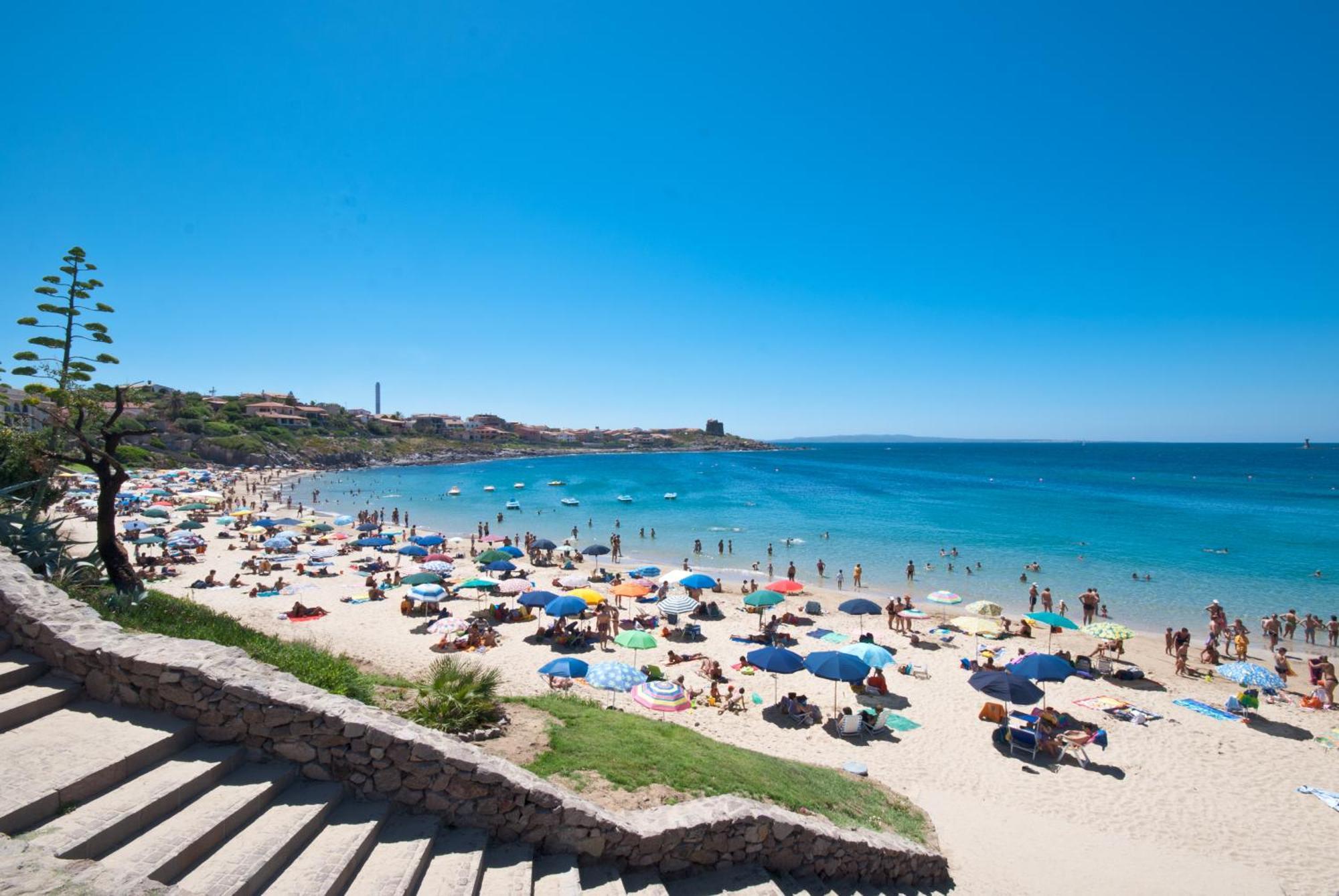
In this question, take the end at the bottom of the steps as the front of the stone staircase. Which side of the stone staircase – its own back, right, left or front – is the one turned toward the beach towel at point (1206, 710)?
front

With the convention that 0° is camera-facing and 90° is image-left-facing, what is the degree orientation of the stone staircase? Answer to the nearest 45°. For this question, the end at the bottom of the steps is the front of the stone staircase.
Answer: approximately 270°

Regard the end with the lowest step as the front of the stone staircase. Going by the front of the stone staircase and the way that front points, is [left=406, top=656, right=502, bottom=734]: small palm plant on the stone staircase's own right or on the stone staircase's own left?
on the stone staircase's own left

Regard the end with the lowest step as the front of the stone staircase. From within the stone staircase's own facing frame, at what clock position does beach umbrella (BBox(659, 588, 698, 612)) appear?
The beach umbrella is roughly at 10 o'clock from the stone staircase.

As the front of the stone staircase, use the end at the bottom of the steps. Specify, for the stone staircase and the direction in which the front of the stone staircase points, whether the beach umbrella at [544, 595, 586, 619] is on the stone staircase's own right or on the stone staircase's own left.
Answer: on the stone staircase's own left

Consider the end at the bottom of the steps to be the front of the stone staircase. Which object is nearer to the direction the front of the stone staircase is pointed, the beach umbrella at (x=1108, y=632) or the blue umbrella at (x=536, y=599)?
the beach umbrella

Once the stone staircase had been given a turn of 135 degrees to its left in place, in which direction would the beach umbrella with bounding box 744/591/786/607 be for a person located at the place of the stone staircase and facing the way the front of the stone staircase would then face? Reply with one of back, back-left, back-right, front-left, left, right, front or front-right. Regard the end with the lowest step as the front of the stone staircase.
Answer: right

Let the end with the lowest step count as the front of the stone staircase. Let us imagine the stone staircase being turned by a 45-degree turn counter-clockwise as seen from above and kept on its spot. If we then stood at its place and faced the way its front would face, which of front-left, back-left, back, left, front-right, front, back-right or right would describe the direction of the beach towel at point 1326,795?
front-right

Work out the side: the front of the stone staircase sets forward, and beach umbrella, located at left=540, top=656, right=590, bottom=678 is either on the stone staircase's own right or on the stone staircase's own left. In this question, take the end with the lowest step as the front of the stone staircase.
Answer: on the stone staircase's own left

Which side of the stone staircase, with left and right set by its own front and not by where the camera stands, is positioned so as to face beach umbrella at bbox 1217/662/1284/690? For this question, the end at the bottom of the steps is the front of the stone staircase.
front
